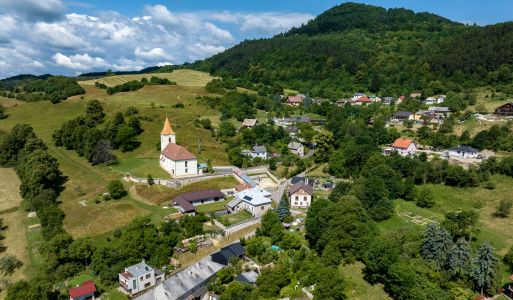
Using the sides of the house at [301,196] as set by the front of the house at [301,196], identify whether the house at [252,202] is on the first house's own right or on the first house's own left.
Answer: on the first house's own right

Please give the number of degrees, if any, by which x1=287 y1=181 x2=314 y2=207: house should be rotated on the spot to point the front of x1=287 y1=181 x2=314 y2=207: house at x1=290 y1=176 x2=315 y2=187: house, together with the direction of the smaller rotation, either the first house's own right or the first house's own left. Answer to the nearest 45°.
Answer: approximately 180°

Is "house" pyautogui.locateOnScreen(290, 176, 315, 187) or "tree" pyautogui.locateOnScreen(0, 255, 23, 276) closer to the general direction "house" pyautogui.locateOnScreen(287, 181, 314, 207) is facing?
the tree

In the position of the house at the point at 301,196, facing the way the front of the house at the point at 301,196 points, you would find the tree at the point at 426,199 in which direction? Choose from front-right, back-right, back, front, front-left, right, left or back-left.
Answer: left

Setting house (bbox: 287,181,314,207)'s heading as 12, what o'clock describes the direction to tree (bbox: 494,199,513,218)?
The tree is roughly at 9 o'clock from the house.

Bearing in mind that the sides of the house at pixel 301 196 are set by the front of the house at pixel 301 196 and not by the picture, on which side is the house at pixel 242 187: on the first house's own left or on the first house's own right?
on the first house's own right

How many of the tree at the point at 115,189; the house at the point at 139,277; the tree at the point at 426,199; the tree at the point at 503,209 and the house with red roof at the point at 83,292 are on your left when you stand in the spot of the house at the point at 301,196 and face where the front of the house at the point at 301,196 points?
2

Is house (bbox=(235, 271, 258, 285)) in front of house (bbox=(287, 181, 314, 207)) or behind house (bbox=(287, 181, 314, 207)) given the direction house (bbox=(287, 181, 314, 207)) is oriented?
in front

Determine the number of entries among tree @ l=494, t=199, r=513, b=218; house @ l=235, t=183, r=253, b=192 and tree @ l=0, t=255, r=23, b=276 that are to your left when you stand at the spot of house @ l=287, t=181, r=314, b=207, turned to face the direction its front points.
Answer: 1

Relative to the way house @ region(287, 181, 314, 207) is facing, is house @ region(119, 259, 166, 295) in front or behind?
in front

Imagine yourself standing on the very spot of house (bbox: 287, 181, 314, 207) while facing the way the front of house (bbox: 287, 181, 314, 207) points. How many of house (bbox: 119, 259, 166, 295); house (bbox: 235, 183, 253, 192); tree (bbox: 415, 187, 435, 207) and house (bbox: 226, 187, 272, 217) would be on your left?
1

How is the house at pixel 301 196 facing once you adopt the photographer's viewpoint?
facing the viewer

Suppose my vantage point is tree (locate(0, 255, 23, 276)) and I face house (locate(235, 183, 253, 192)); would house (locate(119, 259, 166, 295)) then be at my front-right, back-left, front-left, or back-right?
front-right

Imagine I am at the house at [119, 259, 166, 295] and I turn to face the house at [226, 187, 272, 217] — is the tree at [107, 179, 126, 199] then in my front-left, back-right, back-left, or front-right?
front-left

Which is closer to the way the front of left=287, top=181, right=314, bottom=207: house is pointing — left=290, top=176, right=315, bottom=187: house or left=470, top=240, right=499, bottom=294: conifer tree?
the conifer tree

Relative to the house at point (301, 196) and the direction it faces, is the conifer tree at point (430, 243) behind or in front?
in front

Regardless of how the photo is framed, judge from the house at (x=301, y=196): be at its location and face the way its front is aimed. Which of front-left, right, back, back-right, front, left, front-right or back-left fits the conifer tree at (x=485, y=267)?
front-left

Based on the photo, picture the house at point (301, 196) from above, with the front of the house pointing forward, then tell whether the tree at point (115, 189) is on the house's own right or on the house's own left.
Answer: on the house's own right

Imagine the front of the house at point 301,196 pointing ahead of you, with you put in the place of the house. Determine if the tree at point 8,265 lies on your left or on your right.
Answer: on your right

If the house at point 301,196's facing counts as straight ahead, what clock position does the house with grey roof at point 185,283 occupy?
The house with grey roof is roughly at 1 o'clock from the house.
